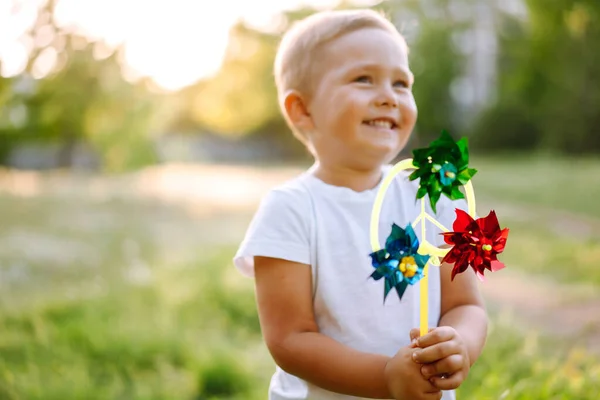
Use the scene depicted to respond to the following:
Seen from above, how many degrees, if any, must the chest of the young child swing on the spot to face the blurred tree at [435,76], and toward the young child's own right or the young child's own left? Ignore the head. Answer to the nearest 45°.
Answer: approximately 135° to the young child's own left

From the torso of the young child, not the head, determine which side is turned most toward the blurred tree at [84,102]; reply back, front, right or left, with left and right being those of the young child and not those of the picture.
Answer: back

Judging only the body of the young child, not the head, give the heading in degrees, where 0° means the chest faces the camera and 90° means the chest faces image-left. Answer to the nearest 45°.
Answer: approximately 315°

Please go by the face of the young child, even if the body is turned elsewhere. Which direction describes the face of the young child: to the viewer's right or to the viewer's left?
to the viewer's right

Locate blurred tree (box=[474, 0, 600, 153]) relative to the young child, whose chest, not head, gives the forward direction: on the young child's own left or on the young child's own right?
on the young child's own left
